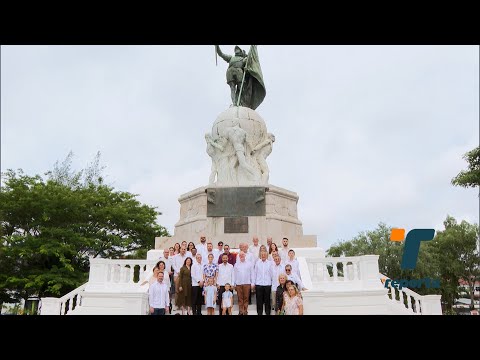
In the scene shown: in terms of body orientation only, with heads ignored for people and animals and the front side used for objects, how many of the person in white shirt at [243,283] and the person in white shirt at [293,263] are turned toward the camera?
2

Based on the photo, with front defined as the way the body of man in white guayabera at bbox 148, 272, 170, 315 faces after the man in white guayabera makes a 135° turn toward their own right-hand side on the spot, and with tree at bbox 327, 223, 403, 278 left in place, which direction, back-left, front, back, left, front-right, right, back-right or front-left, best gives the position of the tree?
right

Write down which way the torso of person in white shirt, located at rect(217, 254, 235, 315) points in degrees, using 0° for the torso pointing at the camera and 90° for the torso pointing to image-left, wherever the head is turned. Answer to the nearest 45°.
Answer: approximately 0°

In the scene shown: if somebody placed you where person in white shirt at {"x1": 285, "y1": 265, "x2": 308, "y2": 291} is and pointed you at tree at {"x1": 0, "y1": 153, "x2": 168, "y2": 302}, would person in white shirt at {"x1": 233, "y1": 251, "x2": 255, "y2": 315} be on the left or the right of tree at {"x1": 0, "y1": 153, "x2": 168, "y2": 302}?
left

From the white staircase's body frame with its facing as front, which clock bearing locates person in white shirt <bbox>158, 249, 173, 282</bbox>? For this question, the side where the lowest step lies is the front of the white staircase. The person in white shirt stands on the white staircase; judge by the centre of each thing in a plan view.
The person in white shirt is roughly at 3 o'clock from the white staircase.

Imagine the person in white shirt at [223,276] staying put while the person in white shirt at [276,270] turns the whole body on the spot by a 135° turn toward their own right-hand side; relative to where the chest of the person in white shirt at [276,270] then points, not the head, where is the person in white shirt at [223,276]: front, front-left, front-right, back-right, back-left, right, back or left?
front-left

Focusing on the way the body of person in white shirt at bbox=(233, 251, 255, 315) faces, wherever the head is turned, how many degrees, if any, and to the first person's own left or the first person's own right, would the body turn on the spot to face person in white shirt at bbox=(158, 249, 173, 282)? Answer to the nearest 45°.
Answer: approximately 90° to the first person's own right
